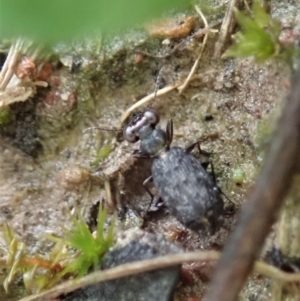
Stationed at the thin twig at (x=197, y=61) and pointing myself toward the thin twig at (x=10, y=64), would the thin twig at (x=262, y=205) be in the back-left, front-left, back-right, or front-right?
back-left

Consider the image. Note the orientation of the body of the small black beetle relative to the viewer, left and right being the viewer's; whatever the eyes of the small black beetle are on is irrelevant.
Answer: facing away from the viewer and to the left of the viewer

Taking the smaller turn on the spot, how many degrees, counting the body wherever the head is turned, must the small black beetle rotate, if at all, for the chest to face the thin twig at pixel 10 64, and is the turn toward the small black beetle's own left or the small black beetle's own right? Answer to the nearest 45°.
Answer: approximately 45° to the small black beetle's own left
